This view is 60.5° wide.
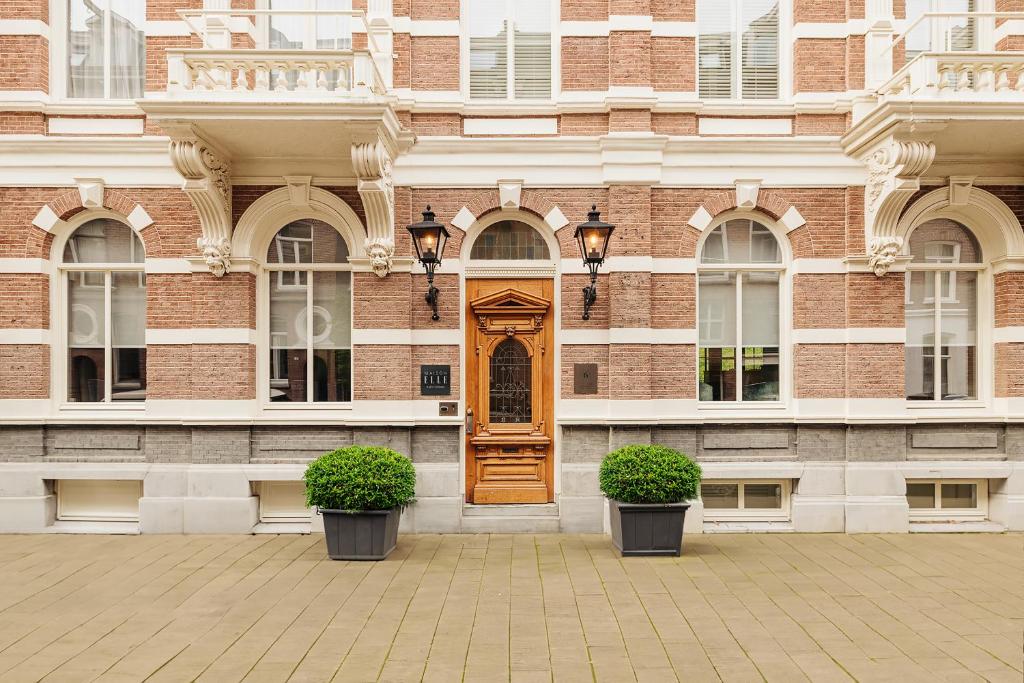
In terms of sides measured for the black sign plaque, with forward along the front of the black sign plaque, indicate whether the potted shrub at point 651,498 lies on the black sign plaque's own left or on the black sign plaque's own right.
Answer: on the black sign plaque's own left

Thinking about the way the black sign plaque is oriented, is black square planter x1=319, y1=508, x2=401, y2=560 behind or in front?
in front

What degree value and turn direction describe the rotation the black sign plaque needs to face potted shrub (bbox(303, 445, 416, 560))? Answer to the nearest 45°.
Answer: approximately 45° to its right

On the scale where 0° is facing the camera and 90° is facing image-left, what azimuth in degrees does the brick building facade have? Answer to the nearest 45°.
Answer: approximately 0°

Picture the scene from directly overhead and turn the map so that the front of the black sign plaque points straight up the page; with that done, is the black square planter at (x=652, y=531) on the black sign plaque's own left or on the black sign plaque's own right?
on the black sign plaque's own left

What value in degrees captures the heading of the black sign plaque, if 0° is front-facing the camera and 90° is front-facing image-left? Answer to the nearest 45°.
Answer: approximately 0°
